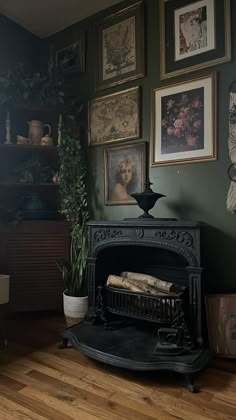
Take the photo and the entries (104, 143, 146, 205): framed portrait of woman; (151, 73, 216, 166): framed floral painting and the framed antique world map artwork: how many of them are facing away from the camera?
0

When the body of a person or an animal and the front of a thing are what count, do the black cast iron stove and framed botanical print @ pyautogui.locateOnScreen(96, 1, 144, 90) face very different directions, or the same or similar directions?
same or similar directions

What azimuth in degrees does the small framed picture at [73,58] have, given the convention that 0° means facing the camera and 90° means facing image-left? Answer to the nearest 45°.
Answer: approximately 45°

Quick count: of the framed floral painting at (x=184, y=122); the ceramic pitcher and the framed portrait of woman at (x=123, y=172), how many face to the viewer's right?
0

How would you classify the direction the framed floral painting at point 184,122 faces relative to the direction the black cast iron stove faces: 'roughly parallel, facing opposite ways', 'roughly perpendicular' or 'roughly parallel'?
roughly parallel

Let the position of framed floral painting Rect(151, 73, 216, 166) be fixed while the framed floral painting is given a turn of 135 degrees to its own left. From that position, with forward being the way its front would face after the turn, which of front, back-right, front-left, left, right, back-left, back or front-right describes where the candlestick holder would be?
back

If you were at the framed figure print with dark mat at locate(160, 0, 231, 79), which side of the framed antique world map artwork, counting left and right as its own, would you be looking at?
left

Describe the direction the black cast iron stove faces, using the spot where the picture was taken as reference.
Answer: facing the viewer and to the left of the viewer

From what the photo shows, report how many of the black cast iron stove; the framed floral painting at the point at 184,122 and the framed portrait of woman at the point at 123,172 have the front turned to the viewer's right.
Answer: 0

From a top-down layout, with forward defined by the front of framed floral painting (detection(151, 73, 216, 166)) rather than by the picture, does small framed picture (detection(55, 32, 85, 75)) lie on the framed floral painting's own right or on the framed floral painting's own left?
on the framed floral painting's own right
